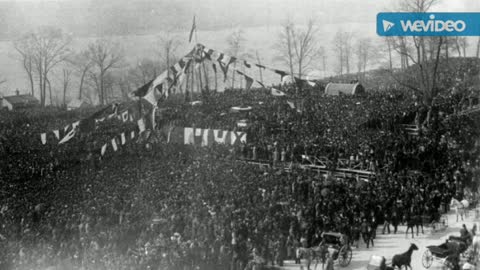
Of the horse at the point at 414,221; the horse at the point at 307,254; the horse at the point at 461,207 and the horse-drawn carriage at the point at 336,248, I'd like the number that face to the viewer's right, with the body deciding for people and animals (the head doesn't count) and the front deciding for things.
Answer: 0

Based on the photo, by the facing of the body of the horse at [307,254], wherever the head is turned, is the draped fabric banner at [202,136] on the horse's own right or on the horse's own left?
on the horse's own right

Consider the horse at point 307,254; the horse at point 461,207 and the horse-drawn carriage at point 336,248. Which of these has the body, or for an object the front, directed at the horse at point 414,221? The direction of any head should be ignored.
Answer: the horse at point 461,207

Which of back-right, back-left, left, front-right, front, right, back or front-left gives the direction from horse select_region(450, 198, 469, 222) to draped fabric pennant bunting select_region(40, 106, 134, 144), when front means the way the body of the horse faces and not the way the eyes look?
front-right

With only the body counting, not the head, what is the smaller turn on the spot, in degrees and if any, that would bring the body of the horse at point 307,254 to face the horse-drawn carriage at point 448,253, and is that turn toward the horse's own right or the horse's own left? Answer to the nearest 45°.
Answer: approximately 135° to the horse's own left

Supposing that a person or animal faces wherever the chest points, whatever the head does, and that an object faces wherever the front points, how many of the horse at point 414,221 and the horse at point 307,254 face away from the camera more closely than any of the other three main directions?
0

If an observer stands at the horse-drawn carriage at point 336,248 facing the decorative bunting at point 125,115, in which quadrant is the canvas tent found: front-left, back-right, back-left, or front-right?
front-right

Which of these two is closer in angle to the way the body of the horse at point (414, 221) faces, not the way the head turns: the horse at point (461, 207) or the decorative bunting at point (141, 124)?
the decorative bunting

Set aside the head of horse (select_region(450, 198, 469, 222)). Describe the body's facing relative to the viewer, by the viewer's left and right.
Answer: facing the viewer and to the left of the viewer

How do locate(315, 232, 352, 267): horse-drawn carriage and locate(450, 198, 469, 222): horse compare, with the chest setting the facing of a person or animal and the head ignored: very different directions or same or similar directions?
same or similar directions

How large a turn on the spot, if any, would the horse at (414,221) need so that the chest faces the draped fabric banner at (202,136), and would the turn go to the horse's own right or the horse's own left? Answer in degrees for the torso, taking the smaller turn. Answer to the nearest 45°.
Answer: approximately 90° to the horse's own right

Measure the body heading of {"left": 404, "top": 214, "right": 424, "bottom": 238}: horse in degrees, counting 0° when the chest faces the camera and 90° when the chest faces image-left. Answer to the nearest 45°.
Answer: approximately 45°

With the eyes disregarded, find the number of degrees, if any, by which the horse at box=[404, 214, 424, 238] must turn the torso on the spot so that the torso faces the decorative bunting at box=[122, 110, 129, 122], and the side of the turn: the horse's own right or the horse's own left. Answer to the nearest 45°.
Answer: approximately 45° to the horse's own right

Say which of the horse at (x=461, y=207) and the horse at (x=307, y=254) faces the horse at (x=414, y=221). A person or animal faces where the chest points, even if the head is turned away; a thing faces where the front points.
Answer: the horse at (x=461, y=207)

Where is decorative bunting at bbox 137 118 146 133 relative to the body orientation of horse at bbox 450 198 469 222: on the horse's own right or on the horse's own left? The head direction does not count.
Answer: on the horse's own right
